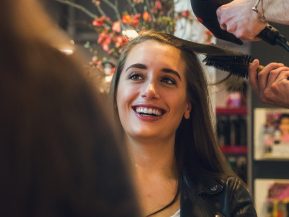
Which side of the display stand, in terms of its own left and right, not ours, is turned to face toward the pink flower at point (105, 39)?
right

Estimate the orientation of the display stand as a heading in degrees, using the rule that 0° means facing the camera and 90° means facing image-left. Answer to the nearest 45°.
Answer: approximately 0°

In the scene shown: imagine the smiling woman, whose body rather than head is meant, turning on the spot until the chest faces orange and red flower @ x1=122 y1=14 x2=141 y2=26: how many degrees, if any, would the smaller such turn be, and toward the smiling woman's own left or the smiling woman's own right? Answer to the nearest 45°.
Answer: approximately 135° to the smiling woman's own right

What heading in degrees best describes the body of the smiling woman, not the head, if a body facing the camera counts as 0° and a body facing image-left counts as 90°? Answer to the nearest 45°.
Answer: approximately 45°

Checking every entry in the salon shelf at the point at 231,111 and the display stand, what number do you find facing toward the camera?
2

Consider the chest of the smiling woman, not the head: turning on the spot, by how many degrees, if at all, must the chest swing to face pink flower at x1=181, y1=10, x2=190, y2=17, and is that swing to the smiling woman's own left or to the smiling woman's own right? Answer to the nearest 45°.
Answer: approximately 135° to the smiling woman's own right

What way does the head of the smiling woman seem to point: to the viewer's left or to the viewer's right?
to the viewer's left

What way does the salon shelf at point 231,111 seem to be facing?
toward the camera
